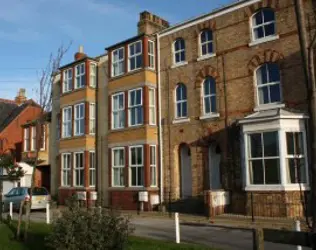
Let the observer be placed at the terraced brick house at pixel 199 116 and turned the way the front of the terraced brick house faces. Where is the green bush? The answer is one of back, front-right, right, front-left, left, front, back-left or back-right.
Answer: front-left

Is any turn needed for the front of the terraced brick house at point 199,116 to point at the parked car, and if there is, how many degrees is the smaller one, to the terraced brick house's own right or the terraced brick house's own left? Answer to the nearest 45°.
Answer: approximately 45° to the terraced brick house's own right

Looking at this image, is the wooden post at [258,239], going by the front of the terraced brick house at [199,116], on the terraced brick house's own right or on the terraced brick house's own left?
on the terraced brick house's own left

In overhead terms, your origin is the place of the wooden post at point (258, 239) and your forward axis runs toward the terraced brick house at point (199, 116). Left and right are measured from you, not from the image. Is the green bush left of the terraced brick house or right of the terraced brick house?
left

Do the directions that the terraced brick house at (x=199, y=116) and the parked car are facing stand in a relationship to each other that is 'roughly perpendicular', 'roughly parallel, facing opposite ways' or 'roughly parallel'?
roughly perpendicular
